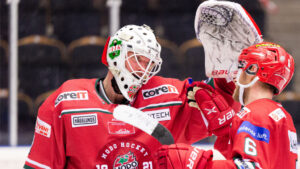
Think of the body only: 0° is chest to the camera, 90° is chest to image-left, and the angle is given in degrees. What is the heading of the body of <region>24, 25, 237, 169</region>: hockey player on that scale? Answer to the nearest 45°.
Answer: approximately 0°

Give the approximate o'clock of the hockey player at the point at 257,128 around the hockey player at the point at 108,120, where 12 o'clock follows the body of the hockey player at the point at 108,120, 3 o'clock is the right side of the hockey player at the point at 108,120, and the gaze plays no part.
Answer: the hockey player at the point at 257,128 is roughly at 10 o'clock from the hockey player at the point at 108,120.
